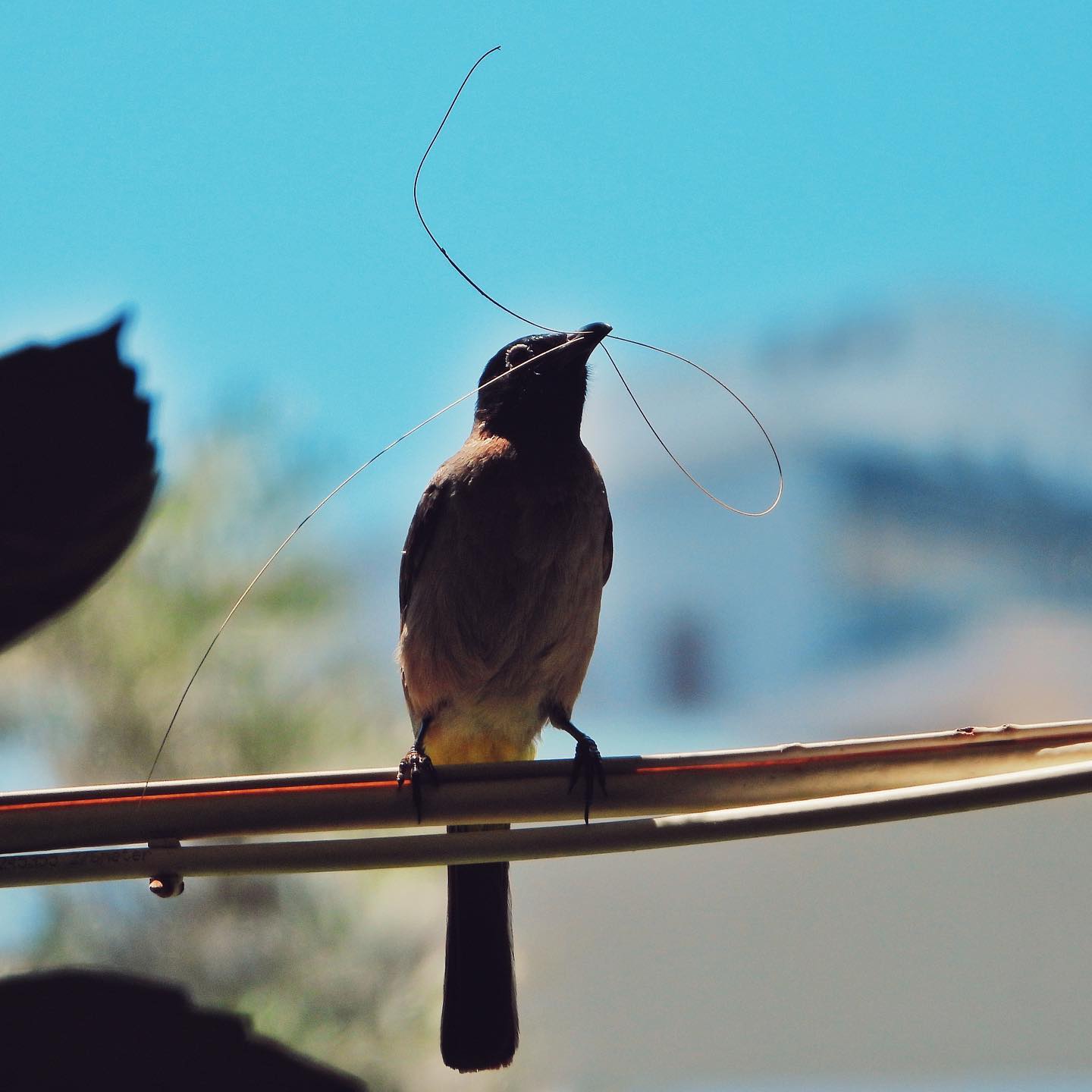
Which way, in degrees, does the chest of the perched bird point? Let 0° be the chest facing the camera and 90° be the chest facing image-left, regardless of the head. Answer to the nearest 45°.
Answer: approximately 0°
